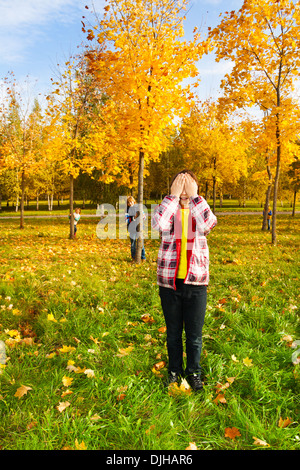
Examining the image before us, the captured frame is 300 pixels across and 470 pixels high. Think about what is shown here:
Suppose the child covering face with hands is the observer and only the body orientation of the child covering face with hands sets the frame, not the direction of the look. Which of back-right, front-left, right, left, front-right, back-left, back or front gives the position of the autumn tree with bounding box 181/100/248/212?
back

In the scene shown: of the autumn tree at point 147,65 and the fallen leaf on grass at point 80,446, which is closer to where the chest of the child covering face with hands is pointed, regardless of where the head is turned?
the fallen leaf on grass

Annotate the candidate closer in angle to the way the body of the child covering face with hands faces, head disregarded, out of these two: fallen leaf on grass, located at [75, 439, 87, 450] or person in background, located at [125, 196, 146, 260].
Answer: the fallen leaf on grass

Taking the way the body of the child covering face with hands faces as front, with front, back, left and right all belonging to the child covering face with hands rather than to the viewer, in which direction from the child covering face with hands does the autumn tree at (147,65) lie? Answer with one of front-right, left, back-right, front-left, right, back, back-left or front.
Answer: back

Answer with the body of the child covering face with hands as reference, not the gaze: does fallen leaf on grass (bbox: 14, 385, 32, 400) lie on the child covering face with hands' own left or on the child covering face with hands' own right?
on the child covering face with hands' own right

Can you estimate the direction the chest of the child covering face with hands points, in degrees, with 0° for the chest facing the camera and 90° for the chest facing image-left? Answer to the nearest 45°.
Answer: approximately 0°

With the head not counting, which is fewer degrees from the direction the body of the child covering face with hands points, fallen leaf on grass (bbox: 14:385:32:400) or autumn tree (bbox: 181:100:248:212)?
the fallen leaf on grass

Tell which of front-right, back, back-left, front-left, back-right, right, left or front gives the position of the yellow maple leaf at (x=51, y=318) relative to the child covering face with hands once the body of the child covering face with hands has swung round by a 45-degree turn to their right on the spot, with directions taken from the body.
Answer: right
